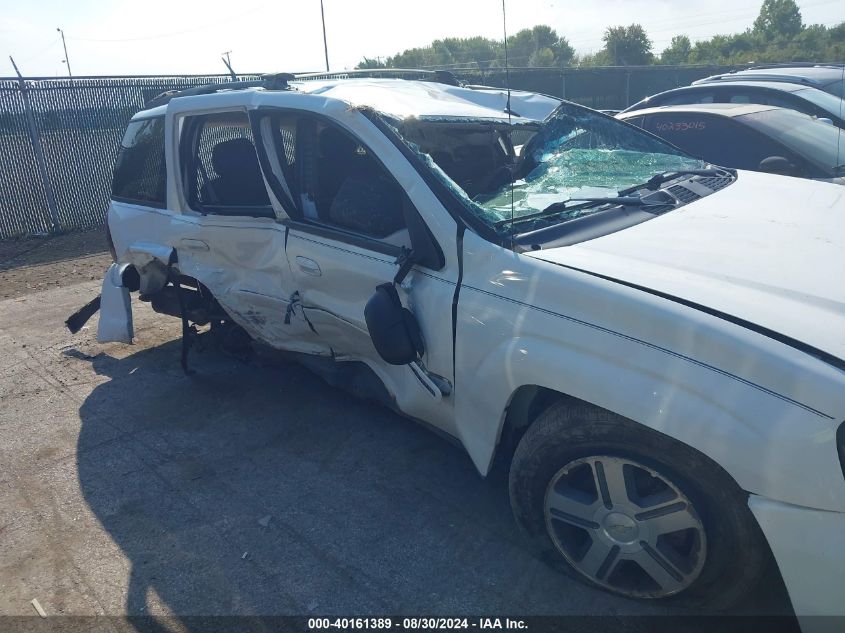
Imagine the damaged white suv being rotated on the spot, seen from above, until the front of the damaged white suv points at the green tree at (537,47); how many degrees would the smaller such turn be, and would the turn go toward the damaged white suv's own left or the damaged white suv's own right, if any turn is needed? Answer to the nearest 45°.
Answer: approximately 135° to the damaged white suv's own left

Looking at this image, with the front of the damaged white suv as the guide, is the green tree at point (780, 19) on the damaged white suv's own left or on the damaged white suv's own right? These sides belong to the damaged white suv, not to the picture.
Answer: on the damaged white suv's own left

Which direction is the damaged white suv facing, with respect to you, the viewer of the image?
facing the viewer and to the right of the viewer

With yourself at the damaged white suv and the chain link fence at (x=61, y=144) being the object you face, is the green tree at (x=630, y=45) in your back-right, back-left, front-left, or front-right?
front-right

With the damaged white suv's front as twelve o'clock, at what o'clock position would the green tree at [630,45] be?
The green tree is roughly at 8 o'clock from the damaged white suv.

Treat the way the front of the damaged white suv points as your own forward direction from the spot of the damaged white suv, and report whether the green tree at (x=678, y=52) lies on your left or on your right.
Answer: on your left
